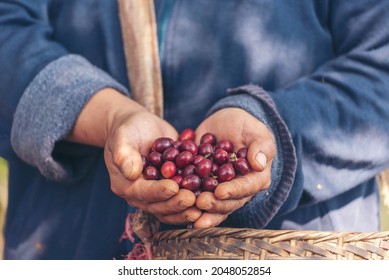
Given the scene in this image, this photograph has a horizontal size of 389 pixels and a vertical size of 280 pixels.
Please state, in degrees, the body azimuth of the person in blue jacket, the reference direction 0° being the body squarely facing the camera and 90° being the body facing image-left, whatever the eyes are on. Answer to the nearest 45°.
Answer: approximately 0°
